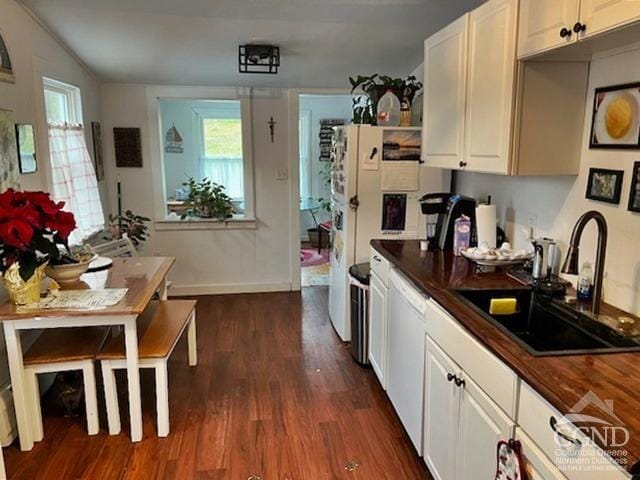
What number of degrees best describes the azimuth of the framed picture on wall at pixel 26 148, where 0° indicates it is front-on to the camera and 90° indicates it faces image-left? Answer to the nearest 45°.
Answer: approximately 315°

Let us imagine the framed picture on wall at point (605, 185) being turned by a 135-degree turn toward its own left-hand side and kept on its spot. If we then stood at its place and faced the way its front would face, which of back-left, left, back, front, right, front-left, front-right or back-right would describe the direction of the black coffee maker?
back-left

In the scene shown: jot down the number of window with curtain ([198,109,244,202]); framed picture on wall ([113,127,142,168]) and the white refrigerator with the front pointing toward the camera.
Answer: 2

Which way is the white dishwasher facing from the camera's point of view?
to the viewer's left

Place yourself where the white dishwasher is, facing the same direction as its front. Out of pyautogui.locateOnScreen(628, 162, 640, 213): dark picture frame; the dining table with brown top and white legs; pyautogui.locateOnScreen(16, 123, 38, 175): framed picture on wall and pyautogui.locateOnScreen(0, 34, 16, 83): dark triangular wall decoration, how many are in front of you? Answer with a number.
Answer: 3

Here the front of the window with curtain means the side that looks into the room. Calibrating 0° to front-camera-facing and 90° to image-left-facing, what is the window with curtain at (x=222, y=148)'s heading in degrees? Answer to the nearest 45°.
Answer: approximately 0°
